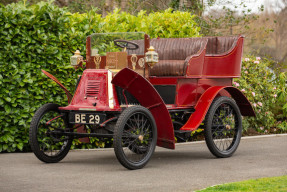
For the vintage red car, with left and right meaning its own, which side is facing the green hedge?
right

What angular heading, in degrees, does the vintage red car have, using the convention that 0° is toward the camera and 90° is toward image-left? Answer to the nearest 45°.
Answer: approximately 45°

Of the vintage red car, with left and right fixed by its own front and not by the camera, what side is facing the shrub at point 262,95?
back

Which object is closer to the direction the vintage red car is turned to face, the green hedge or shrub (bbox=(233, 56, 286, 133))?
the green hedge
